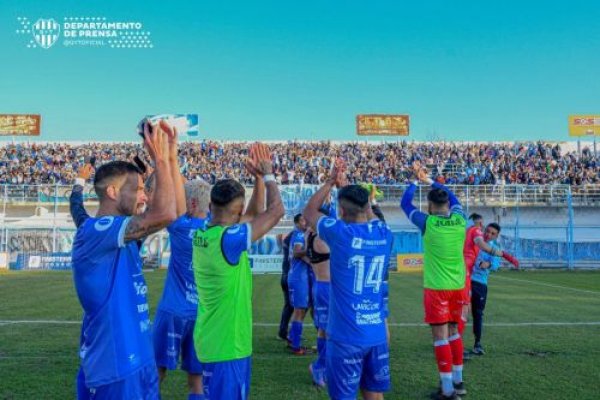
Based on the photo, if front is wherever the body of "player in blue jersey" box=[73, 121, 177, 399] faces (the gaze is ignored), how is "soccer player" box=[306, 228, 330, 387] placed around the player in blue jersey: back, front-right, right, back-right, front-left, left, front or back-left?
front-left

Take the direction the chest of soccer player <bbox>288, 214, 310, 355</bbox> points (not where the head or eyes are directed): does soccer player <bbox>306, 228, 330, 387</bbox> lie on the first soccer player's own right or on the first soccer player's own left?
on the first soccer player's own right

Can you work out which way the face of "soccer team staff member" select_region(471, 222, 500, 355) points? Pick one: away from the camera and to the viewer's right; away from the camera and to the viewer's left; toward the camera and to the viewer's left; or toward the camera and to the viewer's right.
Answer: toward the camera and to the viewer's left

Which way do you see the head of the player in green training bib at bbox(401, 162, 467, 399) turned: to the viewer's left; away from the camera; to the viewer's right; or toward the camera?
away from the camera

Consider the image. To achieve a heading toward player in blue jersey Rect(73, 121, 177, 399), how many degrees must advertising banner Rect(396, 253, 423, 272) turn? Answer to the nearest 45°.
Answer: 0° — it already faces them

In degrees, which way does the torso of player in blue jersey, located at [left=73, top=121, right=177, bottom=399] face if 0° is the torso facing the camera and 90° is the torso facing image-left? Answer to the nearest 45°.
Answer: approximately 270°

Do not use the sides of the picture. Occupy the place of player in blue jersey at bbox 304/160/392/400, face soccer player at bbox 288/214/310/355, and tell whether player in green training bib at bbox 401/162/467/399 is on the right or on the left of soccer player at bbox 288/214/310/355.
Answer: right

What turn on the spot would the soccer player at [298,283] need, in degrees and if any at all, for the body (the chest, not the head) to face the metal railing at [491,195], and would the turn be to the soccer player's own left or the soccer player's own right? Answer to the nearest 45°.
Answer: approximately 45° to the soccer player's own left

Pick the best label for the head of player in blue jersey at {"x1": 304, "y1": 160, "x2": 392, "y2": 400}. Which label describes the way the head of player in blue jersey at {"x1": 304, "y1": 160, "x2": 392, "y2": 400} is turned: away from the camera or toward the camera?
away from the camera

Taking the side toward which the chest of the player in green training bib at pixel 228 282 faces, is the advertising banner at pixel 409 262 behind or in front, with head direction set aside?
in front

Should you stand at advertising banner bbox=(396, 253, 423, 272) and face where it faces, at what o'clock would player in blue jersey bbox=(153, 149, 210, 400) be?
The player in blue jersey is roughly at 12 o'clock from the advertising banner.

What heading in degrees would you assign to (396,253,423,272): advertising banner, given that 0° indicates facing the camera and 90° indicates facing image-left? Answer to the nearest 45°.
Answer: approximately 0°
